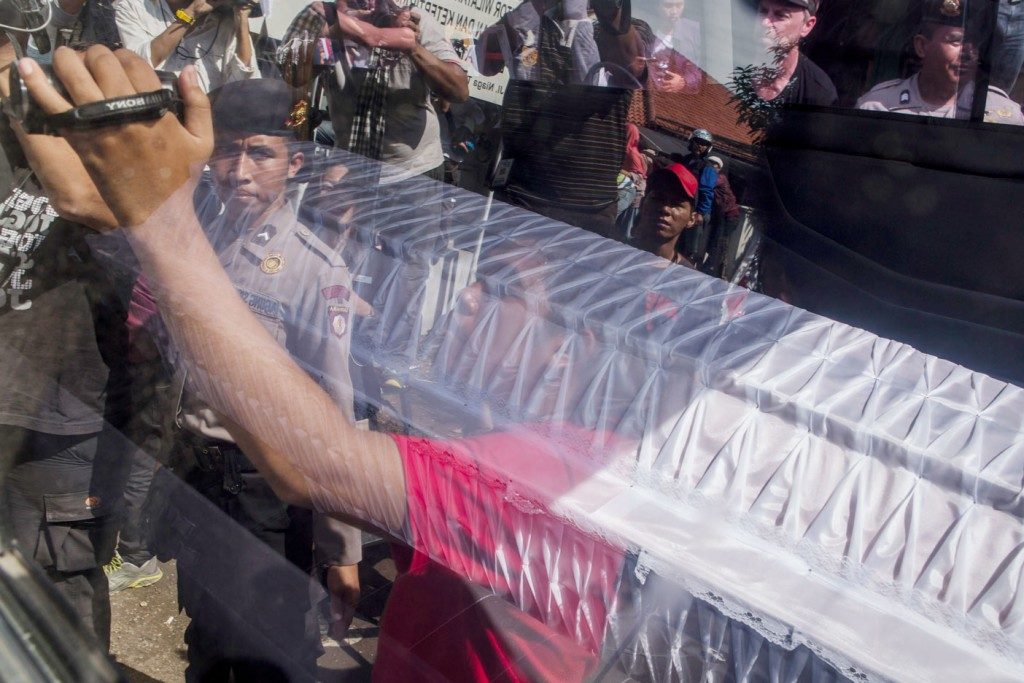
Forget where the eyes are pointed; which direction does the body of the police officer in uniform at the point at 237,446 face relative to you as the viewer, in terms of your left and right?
facing the viewer and to the left of the viewer
